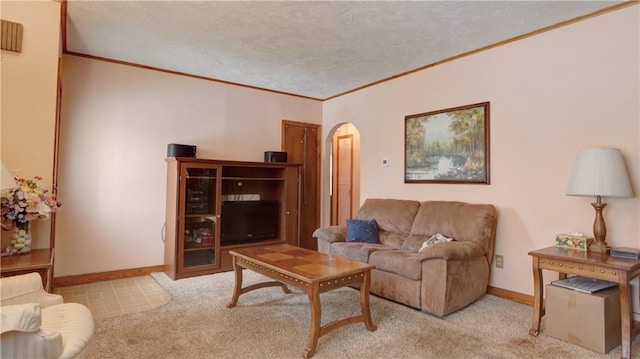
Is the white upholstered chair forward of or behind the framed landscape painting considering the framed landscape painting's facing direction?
forward

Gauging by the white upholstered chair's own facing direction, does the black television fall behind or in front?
in front

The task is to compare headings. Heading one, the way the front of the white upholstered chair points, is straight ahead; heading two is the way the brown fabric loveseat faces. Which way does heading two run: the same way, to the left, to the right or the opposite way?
the opposite way

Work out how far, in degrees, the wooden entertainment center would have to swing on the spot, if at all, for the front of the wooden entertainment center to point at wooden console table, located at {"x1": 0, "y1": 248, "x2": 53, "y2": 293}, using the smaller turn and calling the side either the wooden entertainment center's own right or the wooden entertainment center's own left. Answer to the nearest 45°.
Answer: approximately 90° to the wooden entertainment center's own right

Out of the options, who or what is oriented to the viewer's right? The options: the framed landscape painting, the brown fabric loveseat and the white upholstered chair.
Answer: the white upholstered chair

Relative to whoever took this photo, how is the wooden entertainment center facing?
facing the viewer and to the right of the viewer

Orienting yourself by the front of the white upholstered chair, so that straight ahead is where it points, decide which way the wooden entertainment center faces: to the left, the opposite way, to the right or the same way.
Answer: to the right

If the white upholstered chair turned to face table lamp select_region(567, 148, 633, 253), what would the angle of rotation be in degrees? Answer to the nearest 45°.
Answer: approximately 45° to its right

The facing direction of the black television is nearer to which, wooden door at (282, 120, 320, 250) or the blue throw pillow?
the blue throw pillow

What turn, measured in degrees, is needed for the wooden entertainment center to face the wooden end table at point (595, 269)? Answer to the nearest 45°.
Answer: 0° — it already faces it

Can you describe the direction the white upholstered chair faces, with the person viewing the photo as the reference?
facing to the right of the viewer

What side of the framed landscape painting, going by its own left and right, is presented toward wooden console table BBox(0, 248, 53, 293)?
front

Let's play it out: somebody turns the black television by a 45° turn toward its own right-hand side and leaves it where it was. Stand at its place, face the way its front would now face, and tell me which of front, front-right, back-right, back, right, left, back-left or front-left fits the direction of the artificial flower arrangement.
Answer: front-right

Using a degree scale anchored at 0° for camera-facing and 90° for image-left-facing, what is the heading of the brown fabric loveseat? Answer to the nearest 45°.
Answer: approximately 45°

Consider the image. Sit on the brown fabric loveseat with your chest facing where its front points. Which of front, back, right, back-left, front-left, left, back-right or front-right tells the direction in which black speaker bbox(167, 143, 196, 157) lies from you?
front-right

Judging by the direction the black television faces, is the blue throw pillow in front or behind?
in front
